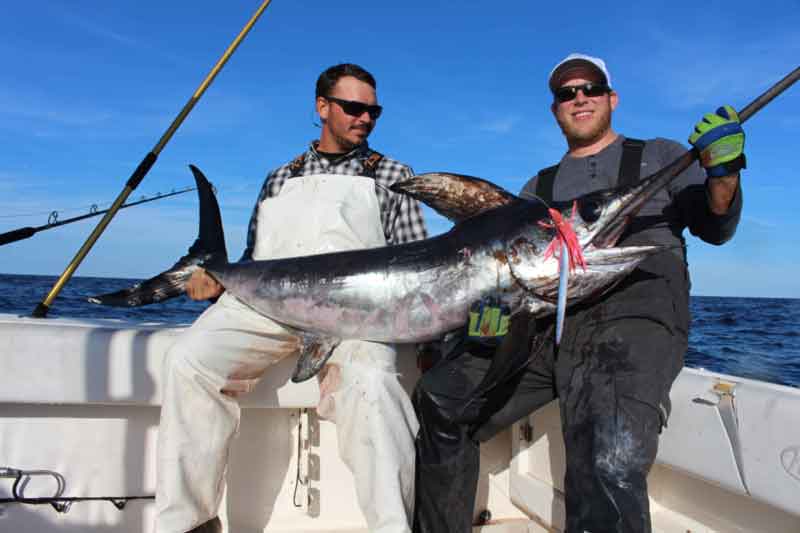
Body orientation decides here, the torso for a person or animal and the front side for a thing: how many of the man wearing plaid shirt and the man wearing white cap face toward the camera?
2

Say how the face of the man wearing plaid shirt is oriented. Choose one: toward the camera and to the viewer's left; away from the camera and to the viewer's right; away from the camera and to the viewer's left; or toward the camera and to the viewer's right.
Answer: toward the camera and to the viewer's right

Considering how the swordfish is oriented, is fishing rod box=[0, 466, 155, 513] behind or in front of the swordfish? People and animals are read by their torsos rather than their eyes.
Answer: behind

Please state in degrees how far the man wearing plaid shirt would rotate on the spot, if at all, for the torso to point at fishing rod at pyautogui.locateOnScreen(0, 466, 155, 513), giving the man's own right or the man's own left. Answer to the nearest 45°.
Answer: approximately 90° to the man's own right

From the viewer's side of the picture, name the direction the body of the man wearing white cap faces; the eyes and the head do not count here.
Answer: toward the camera

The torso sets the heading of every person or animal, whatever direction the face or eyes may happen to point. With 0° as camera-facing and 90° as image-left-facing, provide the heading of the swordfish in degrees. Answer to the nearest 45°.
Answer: approximately 270°

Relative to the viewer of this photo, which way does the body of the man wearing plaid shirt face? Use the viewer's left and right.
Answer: facing the viewer

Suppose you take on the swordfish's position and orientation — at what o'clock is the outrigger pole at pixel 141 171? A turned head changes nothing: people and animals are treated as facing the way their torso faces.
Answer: The outrigger pole is roughly at 7 o'clock from the swordfish.
